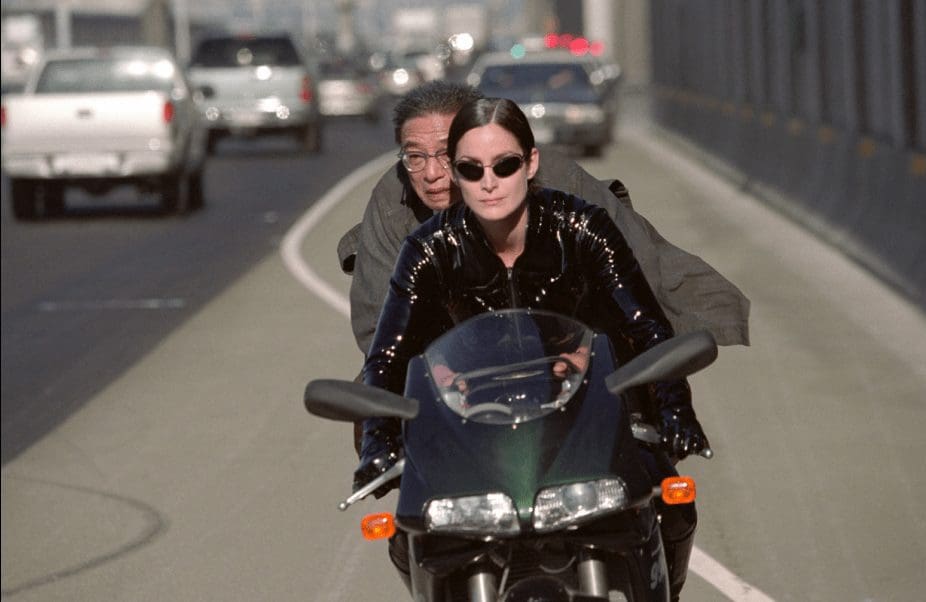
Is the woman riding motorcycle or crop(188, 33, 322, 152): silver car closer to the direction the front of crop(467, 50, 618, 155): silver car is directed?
the woman riding motorcycle

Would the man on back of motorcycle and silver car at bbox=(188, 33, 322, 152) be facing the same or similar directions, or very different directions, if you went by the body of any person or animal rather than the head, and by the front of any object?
very different directions

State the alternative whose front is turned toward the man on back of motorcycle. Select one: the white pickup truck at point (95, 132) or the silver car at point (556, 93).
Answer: the silver car

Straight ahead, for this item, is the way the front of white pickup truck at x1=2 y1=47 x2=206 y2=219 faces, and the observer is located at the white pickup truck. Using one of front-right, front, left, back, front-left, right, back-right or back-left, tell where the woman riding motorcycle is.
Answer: back

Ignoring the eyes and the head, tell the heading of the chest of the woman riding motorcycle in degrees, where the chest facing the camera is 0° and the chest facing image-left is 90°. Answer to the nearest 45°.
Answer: approximately 0°

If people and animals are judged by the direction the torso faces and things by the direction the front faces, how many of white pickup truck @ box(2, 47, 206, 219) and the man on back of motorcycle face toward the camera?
1

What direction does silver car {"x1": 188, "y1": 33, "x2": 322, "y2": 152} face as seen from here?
away from the camera

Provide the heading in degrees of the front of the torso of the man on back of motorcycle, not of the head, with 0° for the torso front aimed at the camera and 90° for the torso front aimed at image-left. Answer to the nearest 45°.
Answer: approximately 0°

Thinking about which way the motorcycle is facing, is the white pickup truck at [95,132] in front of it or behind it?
behind

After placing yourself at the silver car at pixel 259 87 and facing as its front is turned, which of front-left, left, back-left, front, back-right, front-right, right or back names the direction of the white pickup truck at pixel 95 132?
back

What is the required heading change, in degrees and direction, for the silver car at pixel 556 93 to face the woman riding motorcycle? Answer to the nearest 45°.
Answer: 0° — it already faces them

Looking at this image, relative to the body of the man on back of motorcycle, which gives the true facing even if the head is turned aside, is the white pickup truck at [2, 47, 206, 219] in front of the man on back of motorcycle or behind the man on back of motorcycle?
behind
